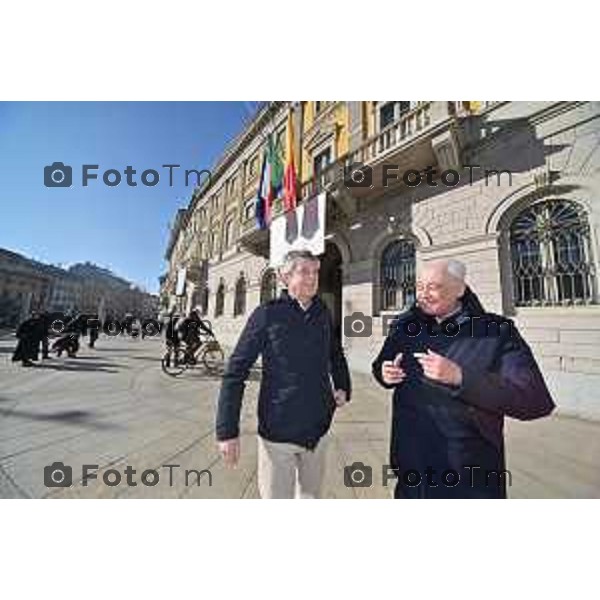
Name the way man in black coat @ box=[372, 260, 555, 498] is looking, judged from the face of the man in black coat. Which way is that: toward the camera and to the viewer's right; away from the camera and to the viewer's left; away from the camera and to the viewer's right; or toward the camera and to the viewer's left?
toward the camera and to the viewer's left

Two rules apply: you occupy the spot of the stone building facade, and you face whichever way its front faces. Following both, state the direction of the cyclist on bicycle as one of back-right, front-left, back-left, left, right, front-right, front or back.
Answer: front-right

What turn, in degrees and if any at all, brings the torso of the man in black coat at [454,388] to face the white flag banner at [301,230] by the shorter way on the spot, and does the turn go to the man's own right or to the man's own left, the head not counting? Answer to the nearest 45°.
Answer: approximately 90° to the man's own right

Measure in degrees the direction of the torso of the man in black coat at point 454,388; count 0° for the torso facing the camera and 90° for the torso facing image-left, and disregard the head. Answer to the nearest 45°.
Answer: approximately 45°

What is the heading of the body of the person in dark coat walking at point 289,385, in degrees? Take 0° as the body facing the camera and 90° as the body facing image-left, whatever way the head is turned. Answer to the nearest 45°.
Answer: approximately 315°

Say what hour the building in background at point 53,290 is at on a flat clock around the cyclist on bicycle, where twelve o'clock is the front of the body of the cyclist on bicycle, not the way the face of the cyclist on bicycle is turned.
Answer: The building in background is roughly at 8 o'clock from the cyclist on bicycle.

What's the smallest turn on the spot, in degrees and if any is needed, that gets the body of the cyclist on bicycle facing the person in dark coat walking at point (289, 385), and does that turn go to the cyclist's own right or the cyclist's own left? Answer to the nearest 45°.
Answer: approximately 90° to the cyclist's own right

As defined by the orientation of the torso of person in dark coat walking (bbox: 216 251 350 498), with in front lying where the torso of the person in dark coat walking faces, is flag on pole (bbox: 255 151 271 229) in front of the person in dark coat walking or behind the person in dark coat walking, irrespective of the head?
behind

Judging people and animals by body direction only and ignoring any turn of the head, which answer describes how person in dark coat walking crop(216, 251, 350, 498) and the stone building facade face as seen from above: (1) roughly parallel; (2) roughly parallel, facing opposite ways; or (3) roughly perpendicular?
roughly perpendicular

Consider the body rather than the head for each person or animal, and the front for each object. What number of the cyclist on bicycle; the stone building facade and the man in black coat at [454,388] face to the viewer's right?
1

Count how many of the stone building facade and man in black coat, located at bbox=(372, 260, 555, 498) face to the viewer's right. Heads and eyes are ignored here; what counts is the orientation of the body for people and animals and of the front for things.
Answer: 0

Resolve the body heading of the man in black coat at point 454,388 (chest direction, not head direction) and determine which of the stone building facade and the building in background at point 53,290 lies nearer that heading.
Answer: the building in background
